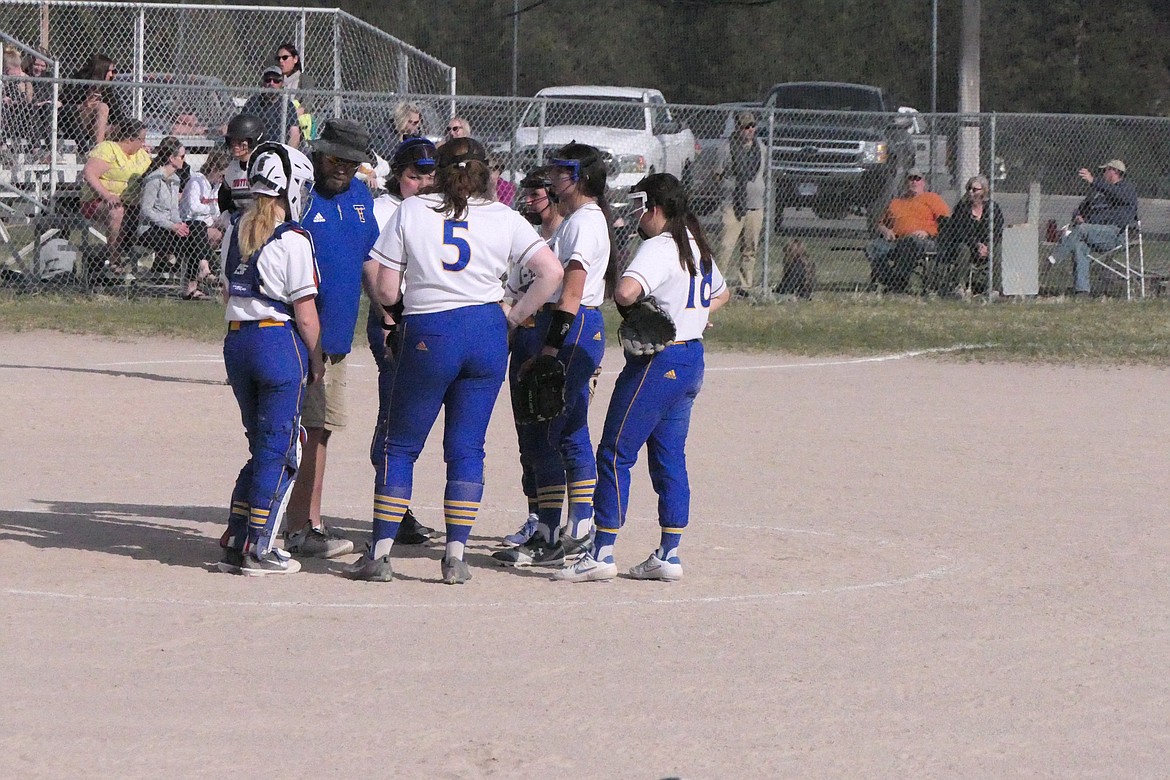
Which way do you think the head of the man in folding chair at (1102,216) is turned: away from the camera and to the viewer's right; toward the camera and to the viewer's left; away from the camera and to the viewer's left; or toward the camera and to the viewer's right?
toward the camera and to the viewer's left

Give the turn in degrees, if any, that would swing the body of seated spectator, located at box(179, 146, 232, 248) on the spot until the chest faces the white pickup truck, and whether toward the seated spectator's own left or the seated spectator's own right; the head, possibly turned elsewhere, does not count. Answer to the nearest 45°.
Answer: approximately 90° to the seated spectator's own left

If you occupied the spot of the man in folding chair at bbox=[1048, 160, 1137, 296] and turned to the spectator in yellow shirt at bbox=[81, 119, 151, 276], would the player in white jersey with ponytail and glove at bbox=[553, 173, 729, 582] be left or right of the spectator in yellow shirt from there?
left

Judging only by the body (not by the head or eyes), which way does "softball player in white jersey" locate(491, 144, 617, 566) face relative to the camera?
to the viewer's left

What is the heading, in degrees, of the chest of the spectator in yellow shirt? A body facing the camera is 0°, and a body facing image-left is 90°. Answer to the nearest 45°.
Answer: approximately 315°

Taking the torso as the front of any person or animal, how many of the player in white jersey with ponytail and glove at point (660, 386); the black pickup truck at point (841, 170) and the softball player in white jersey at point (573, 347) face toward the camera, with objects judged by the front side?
1

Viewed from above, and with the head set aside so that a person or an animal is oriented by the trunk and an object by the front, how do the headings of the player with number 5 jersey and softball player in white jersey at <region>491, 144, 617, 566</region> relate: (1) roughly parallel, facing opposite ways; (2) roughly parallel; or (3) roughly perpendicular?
roughly perpendicular

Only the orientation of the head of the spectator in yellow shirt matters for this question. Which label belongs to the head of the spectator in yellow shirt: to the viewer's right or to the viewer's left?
to the viewer's right

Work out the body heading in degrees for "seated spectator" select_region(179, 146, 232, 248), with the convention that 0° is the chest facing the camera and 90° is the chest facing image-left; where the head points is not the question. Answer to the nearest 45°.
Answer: approximately 315°

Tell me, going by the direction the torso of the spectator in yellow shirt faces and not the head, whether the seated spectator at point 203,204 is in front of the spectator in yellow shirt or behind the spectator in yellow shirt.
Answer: in front

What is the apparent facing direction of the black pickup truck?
toward the camera

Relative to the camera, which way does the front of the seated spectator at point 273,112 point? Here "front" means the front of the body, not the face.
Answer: toward the camera

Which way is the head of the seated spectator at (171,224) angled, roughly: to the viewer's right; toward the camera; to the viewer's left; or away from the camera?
to the viewer's right

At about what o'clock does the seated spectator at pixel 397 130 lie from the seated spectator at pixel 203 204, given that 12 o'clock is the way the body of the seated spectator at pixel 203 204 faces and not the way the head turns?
the seated spectator at pixel 397 130 is roughly at 11 o'clock from the seated spectator at pixel 203 204.
